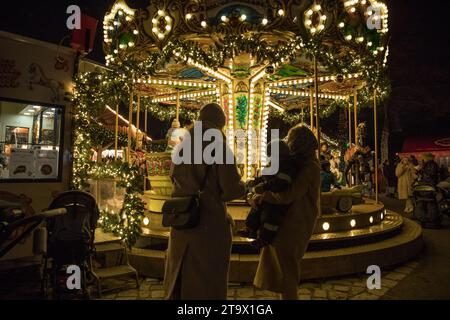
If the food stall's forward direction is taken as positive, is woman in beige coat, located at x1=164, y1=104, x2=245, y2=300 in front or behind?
in front

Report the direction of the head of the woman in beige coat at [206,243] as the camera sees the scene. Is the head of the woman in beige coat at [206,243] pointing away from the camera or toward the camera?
away from the camera

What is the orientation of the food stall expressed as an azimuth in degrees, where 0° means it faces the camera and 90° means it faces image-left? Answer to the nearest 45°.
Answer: approximately 315°

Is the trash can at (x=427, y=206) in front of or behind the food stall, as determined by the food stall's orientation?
in front

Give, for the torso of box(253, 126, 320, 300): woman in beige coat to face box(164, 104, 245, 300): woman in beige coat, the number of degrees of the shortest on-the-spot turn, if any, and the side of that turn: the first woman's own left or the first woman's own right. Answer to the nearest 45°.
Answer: approximately 45° to the first woman's own left

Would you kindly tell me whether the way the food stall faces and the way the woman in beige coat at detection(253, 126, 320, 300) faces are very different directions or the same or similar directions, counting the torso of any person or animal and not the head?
very different directions
